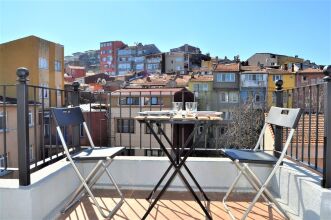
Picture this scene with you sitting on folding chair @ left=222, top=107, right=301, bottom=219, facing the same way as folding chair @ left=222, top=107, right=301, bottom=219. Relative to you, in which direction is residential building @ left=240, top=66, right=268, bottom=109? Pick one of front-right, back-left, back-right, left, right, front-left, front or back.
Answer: back-right

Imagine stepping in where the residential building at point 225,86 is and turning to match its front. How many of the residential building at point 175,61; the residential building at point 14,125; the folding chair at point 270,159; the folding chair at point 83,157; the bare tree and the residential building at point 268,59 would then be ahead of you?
4

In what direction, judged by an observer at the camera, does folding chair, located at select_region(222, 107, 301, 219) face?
facing the viewer and to the left of the viewer

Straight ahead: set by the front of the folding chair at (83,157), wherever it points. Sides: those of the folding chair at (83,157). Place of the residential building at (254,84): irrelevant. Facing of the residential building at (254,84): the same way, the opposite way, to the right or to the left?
to the right

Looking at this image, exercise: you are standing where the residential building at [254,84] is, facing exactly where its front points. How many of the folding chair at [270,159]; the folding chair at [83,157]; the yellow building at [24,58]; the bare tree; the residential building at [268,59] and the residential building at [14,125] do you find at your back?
1

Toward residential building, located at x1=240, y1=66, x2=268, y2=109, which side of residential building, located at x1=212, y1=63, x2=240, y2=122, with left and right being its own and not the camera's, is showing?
left

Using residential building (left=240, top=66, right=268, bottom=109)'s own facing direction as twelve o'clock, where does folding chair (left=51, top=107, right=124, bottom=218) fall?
The folding chair is roughly at 12 o'clock from the residential building.

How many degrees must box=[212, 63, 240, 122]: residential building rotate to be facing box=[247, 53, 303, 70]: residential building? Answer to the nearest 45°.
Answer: approximately 135° to its left

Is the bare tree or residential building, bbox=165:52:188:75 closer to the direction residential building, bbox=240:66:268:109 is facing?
the bare tree

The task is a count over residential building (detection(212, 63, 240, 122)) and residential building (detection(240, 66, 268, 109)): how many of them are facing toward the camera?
2

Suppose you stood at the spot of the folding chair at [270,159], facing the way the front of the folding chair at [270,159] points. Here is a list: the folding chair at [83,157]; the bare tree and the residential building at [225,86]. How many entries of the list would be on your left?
0

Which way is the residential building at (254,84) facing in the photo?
toward the camera

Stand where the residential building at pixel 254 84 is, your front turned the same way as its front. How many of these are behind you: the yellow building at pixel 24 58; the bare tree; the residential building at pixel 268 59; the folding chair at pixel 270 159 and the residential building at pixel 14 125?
1

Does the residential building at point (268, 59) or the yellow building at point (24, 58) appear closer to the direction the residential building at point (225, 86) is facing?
the yellow building

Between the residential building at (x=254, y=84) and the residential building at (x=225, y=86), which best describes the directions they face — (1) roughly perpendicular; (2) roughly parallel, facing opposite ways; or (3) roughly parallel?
roughly parallel

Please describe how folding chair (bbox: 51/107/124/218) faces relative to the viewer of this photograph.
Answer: facing the viewer and to the right of the viewer

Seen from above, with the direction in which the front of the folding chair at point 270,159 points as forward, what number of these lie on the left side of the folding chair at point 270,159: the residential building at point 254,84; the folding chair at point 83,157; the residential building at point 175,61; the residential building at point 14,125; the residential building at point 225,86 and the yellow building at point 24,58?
0
